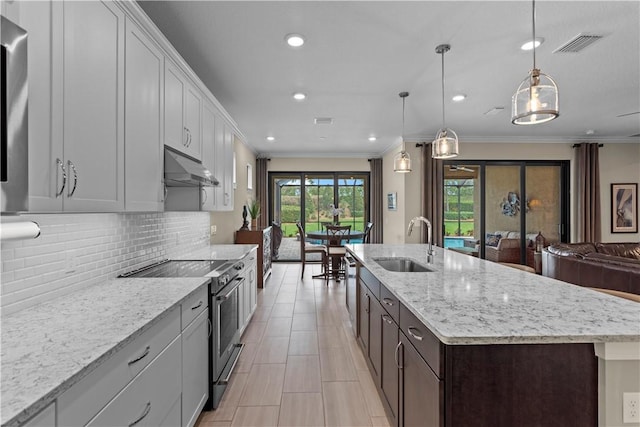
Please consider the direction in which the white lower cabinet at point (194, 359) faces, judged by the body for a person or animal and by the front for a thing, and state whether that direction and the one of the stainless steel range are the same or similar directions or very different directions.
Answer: same or similar directions

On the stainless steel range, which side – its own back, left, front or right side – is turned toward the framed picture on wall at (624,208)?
front

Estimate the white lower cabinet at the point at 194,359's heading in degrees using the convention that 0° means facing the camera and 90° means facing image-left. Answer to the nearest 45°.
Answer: approximately 270°

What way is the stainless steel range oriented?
to the viewer's right

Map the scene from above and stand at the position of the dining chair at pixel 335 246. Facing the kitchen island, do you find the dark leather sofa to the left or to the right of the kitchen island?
left

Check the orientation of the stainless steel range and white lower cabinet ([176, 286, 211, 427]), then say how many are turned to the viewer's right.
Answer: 2

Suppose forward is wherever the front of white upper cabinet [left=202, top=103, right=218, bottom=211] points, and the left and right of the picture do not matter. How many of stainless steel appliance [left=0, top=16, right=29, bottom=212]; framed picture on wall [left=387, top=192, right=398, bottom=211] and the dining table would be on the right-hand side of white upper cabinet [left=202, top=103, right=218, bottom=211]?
1

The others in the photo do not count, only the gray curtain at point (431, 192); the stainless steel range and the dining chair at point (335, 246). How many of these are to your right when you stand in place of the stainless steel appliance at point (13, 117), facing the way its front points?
0

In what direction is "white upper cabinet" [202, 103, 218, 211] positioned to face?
to the viewer's right

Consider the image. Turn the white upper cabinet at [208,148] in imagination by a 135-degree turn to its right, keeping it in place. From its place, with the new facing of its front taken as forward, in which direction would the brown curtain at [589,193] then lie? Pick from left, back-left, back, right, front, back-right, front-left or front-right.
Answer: back-left

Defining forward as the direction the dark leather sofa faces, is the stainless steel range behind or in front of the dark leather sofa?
behind

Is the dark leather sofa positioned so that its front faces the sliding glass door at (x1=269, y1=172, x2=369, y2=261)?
no

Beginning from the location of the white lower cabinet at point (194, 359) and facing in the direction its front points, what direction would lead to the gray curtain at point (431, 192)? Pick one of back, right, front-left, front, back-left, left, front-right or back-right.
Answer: front-left

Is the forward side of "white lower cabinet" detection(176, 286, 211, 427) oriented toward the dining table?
no
